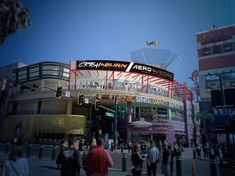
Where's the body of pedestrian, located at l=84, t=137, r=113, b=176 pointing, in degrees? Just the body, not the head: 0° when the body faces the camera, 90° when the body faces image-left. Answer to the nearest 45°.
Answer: approximately 180°

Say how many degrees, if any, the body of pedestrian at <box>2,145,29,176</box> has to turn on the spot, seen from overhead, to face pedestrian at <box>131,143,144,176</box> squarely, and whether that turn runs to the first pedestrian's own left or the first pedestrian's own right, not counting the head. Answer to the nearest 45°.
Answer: approximately 45° to the first pedestrian's own right

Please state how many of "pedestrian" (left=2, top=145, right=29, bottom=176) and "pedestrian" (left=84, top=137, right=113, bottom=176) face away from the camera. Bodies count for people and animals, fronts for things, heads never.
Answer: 2

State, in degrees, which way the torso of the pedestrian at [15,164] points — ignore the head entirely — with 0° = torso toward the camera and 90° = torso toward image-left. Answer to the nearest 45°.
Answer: approximately 180°

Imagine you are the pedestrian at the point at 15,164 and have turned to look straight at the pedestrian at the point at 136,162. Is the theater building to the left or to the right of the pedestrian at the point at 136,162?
left

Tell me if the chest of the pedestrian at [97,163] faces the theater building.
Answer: yes

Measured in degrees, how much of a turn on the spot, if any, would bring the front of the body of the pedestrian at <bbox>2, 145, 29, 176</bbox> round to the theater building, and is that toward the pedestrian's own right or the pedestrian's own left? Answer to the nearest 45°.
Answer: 0° — they already face it
